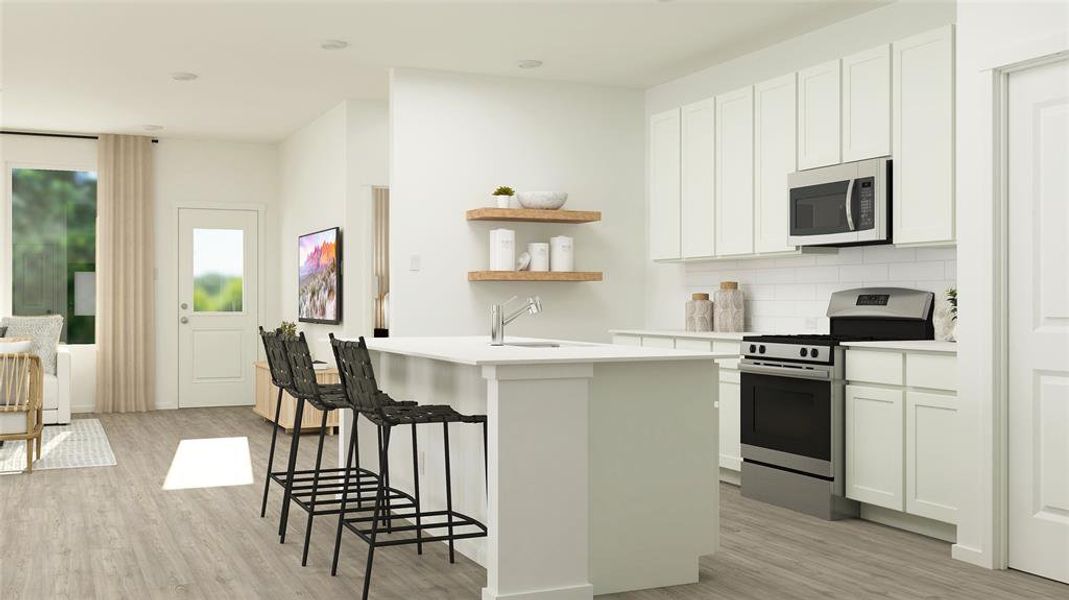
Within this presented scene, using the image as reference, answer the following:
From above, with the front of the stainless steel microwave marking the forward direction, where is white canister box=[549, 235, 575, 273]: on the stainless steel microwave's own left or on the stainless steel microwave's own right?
on the stainless steel microwave's own right

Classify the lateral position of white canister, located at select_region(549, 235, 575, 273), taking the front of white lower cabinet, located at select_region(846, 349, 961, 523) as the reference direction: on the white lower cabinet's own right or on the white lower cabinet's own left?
on the white lower cabinet's own right

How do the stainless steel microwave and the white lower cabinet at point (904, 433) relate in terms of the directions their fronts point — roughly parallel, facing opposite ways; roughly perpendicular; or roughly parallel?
roughly parallel

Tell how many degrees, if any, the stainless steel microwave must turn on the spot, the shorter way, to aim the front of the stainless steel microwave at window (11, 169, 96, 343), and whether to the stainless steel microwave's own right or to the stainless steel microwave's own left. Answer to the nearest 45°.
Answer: approximately 45° to the stainless steel microwave's own right

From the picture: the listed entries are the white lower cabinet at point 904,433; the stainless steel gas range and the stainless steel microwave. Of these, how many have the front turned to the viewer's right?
0

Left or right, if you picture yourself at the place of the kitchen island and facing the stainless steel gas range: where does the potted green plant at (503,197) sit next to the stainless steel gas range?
left

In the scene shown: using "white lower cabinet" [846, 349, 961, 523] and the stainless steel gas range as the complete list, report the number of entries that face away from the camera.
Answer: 0

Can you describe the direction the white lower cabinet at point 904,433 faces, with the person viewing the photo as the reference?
facing the viewer and to the left of the viewer

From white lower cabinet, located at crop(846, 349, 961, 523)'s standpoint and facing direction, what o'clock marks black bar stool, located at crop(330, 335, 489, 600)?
The black bar stool is roughly at 12 o'clock from the white lower cabinet.

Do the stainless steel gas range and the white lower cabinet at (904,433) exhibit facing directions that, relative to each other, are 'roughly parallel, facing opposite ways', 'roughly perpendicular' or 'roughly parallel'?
roughly parallel

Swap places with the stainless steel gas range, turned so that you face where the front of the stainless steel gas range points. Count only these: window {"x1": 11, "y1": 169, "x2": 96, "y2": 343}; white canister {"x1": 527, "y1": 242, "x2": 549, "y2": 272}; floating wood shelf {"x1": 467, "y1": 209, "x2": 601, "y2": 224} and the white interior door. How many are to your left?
1

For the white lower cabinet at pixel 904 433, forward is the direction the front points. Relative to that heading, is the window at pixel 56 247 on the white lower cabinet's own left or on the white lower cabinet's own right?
on the white lower cabinet's own right

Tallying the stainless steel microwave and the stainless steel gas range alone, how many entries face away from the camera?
0

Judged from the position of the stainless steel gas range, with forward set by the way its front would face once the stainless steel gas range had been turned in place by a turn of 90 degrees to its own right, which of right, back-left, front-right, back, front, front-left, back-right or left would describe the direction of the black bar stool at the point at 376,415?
left
